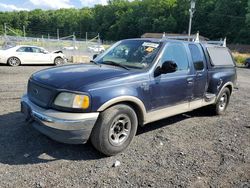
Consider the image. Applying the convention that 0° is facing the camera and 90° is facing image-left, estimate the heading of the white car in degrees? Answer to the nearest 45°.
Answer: approximately 270°

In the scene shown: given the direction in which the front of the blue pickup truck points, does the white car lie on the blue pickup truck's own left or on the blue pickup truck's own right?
on the blue pickup truck's own right

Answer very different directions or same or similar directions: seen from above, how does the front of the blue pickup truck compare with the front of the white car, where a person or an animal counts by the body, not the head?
very different directions

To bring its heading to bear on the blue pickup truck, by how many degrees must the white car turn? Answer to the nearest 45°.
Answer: approximately 90° to its right

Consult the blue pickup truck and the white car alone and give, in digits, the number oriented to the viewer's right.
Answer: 1
